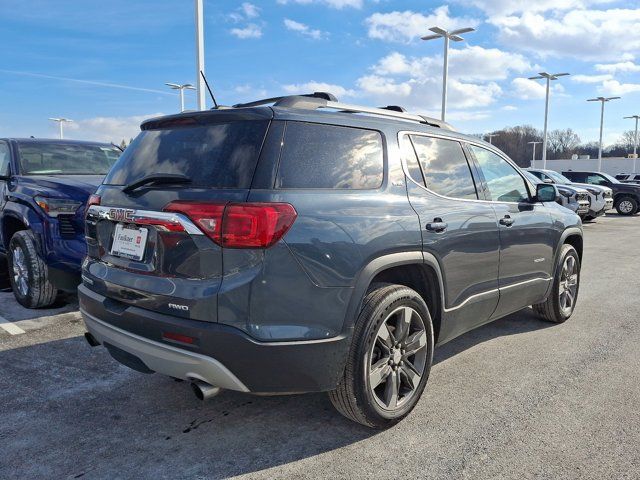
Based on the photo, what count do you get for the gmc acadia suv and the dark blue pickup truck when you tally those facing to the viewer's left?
0

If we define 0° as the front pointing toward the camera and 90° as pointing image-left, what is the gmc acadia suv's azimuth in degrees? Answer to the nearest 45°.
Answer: approximately 225°

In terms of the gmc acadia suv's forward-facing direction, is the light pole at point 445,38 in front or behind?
in front

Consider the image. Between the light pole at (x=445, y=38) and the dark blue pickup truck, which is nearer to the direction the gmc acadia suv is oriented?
the light pole

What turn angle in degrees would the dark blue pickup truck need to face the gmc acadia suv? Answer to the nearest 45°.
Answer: approximately 45° to its right

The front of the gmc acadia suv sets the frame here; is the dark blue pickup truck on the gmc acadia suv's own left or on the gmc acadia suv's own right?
on the gmc acadia suv's own left

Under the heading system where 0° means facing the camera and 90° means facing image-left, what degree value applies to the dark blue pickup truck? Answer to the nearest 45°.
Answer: approximately 315°

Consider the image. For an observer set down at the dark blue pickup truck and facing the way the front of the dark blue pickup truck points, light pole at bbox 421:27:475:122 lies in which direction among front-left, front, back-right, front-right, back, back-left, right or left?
left
